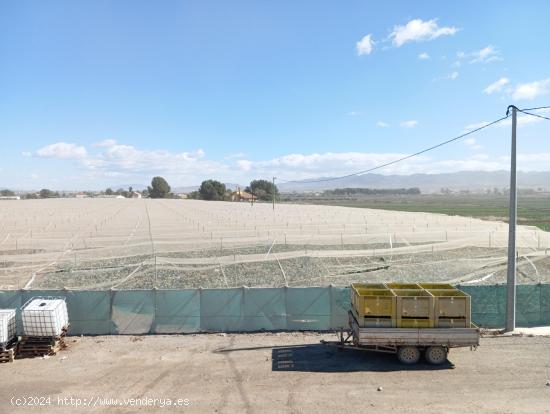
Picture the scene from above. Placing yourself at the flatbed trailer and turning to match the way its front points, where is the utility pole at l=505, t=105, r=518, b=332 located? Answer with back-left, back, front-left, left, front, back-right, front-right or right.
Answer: back-right

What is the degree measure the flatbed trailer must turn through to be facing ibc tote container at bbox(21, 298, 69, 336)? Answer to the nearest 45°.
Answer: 0° — it already faces it

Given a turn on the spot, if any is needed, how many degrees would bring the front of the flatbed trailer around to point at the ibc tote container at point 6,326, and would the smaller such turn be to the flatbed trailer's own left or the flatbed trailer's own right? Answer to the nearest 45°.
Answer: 0° — it already faces it

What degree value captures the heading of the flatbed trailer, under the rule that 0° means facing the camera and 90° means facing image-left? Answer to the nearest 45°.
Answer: approximately 90°
